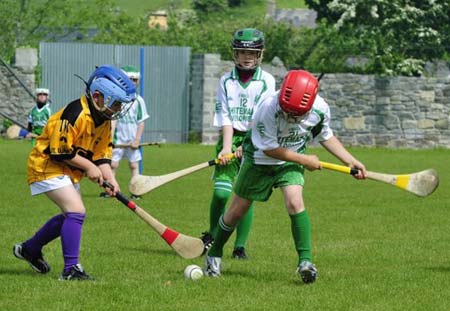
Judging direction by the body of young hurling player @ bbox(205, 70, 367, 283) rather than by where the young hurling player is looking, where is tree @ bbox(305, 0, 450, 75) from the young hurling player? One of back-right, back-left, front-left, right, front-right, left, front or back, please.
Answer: back

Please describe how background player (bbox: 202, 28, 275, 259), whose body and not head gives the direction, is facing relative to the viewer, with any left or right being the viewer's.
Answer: facing the viewer

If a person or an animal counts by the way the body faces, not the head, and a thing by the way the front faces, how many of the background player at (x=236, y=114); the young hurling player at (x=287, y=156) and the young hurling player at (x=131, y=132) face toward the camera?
3

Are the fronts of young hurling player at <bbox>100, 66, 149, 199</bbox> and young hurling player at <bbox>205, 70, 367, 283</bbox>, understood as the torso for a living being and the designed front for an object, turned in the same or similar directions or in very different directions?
same or similar directions

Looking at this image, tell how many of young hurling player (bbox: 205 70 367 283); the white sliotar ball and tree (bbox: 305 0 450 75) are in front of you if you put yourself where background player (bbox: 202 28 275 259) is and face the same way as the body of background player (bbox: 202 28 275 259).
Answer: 2

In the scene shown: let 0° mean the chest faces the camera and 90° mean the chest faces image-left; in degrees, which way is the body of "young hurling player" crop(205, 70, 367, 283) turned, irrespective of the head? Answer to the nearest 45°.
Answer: approximately 0°

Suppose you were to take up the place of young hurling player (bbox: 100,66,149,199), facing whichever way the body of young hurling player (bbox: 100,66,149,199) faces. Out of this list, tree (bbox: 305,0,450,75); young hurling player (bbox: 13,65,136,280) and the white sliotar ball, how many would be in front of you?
2

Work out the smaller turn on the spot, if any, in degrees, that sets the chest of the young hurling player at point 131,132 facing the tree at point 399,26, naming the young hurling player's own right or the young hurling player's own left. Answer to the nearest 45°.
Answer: approximately 135° to the young hurling player's own left

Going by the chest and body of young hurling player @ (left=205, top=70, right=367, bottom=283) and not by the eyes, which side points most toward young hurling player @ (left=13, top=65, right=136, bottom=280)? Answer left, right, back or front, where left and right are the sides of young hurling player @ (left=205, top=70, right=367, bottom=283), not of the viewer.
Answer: right

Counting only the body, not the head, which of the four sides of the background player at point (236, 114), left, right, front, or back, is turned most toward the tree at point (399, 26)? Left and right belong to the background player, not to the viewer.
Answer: back

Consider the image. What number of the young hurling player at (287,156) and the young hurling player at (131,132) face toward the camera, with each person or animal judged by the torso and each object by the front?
2

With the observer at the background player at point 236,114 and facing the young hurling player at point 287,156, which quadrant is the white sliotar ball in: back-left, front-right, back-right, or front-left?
front-right

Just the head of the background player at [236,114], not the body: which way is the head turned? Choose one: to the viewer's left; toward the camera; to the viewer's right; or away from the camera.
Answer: toward the camera
